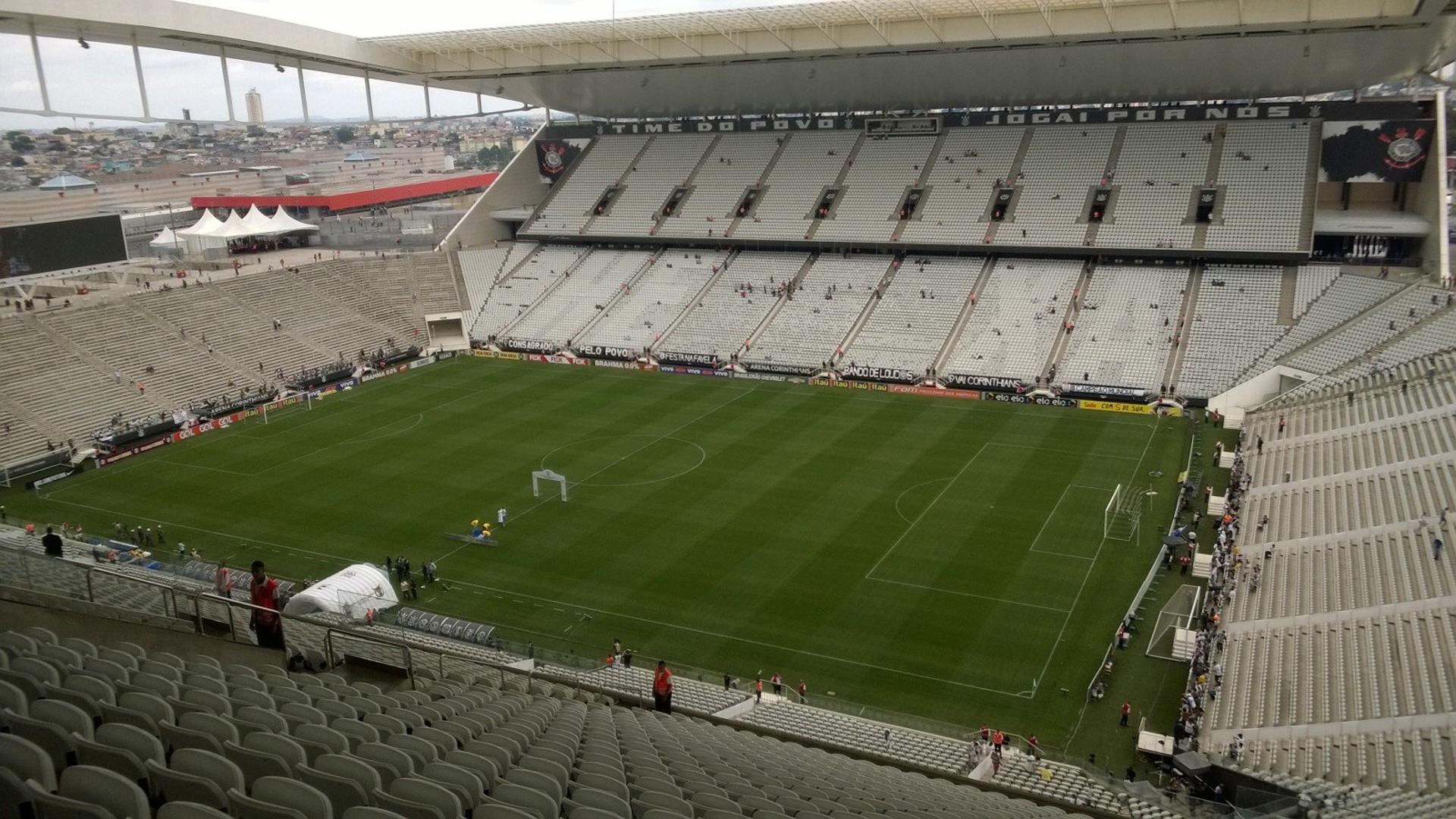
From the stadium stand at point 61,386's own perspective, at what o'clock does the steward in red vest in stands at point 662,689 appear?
The steward in red vest in stands is roughly at 1 o'clock from the stadium stand.

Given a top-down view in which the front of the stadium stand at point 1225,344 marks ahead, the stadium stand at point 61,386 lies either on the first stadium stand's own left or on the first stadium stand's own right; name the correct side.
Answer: on the first stadium stand's own right

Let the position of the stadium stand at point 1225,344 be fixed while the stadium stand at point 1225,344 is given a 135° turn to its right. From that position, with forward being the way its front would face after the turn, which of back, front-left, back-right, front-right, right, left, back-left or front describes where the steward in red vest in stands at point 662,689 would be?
back-left

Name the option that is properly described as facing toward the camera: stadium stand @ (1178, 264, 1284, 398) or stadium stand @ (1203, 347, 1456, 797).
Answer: stadium stand @ (1178, 264, 1284, 398)

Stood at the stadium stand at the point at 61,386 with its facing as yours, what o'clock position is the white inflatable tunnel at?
The white inflatable tunnel is roughly at 1 o'clock from the stadium stand.

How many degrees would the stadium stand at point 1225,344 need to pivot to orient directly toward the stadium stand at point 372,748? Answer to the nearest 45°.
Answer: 0° — it already faces it

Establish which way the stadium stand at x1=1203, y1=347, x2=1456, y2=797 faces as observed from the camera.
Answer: facing to the left of the viewer

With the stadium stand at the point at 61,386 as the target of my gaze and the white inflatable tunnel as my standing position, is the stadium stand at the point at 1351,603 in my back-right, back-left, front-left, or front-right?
back-right

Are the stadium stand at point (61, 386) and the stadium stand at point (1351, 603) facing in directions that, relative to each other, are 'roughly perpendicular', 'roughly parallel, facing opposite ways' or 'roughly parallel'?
roughly parallel, facing opposite ways

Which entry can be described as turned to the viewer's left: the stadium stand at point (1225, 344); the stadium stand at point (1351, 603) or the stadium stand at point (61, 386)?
the stadium stand at point (1351, 603)

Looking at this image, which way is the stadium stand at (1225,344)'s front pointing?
toward the camera

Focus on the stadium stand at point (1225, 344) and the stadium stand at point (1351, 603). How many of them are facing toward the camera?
1

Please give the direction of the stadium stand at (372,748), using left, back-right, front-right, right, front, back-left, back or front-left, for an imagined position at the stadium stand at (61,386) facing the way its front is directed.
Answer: front-right

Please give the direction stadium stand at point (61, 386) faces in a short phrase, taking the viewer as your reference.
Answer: facing the viewer and to the right of the viewer

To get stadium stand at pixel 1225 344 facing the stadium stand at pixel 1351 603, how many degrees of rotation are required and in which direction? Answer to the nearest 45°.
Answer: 0° — it already faces it

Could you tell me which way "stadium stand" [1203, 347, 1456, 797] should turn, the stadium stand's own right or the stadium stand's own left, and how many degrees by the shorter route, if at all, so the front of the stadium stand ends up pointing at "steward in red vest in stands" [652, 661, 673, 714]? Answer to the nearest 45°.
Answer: approximately 45° to the stadium stand's own left

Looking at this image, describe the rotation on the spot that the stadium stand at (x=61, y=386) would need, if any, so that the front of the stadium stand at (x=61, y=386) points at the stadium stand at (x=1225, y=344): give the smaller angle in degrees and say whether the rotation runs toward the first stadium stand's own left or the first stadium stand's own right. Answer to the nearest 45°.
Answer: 0° — it already faces it

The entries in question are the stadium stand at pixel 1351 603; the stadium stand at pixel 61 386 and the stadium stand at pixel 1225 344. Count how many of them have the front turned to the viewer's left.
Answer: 1
